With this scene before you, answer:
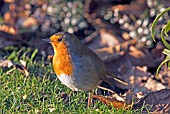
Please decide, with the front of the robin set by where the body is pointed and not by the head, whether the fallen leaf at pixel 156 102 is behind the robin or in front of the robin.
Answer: behind

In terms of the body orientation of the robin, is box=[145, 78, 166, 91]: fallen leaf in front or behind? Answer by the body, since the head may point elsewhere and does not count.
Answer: behind

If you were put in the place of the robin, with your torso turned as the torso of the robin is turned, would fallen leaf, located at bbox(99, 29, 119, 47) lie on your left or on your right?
on your right

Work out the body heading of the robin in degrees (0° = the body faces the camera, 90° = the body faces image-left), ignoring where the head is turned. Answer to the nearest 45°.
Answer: approximately 90°
